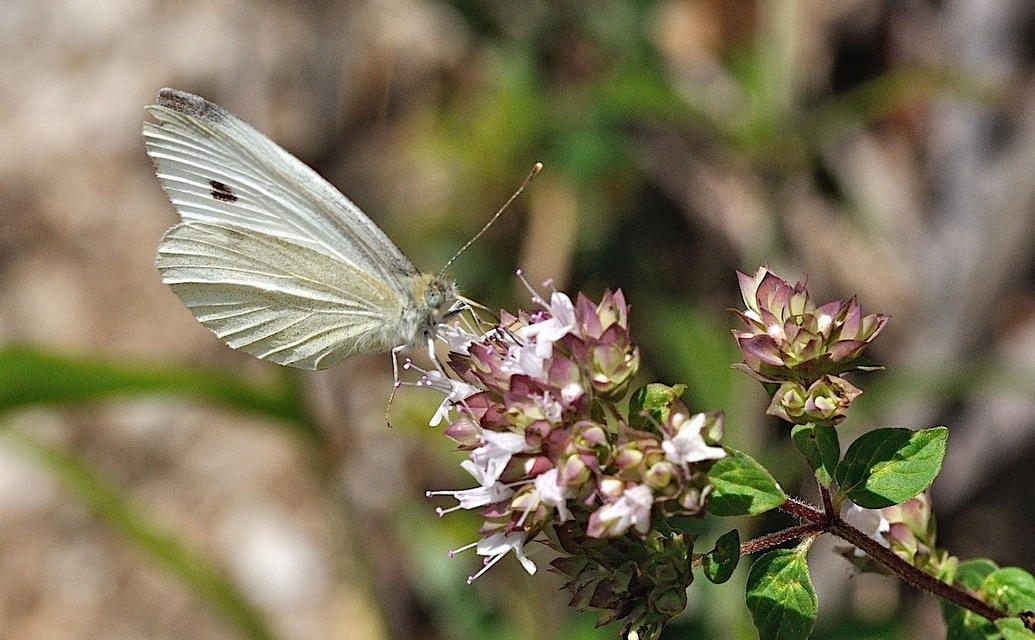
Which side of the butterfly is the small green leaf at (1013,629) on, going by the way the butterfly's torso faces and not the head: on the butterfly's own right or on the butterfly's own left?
on the butterfly's own right

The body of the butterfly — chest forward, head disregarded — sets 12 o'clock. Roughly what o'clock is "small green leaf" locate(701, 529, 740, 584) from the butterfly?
The small green leaf is roughly at 12 o'clock from the butterfly.

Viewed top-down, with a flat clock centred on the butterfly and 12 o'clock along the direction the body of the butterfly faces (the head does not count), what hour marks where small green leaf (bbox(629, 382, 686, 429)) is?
The small green leaf is roughly at 12 o'clock from the butterfly.

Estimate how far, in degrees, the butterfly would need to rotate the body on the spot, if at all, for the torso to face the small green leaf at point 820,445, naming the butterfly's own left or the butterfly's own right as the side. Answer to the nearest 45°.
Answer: approximately 45° to the butterfly's own right

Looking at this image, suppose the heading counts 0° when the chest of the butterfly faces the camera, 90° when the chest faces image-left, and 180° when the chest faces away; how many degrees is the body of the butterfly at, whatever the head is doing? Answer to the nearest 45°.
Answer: approximately 270°
